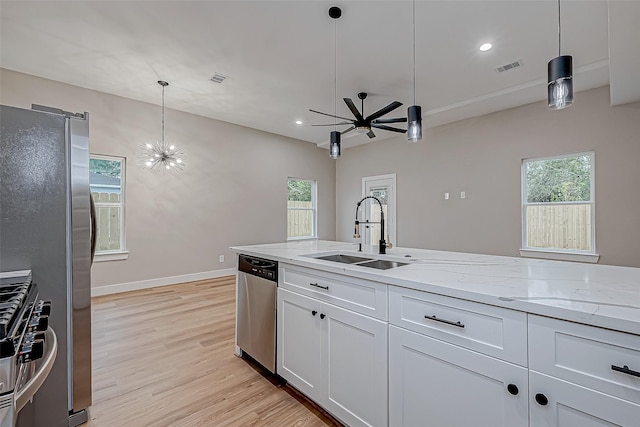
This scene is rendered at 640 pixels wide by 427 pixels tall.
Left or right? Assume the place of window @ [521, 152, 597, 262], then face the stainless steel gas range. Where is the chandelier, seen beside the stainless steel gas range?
right

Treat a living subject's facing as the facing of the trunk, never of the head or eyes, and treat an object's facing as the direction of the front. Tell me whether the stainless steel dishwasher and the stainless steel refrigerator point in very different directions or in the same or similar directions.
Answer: very different directions

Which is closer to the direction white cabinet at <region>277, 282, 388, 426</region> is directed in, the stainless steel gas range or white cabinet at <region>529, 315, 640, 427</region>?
the stainless steel gas range

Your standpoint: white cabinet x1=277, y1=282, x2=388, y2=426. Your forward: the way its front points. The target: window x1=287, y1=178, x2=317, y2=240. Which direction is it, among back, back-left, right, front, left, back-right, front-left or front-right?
back-right

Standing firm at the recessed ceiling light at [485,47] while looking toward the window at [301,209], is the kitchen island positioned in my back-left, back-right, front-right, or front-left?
back-left

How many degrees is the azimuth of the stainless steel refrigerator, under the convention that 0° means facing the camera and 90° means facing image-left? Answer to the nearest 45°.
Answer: approximately 270°

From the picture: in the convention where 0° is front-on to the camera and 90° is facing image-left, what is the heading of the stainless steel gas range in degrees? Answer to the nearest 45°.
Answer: approximately 270°

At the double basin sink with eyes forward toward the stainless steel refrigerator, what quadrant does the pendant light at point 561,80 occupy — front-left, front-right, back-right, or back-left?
back-left

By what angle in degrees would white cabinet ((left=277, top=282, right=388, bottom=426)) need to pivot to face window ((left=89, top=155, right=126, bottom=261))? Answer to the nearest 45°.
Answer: approximately 90° to its right

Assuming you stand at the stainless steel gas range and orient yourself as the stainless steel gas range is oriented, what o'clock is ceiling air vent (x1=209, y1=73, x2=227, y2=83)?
The ceiling air vent is roughly at 10 o'clock from the stainless steel gas range.
